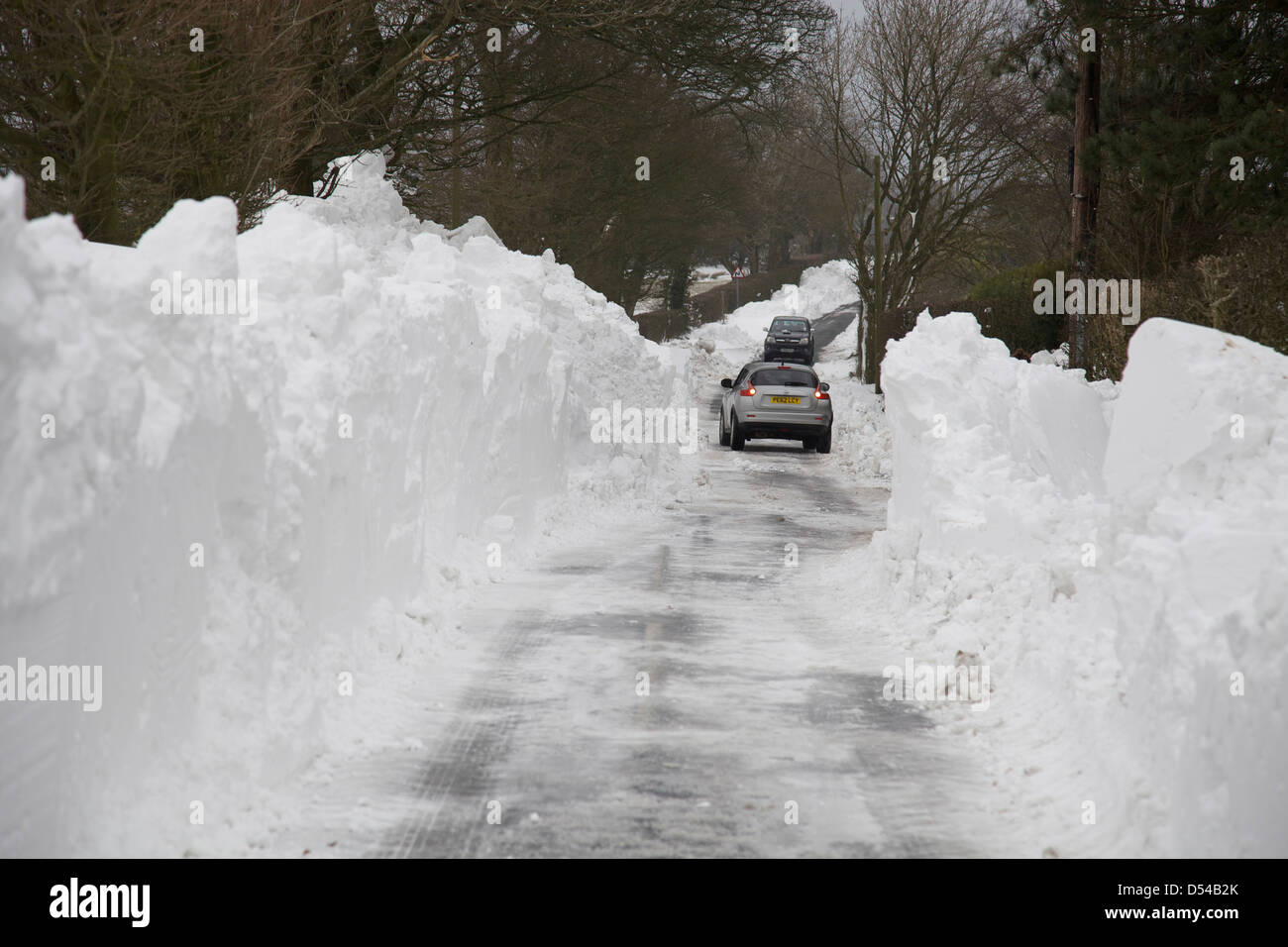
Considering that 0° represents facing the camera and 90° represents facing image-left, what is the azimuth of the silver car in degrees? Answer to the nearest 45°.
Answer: approximately 180°

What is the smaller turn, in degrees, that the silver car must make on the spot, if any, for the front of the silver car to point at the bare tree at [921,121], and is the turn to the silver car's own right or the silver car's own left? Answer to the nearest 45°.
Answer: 0° — it already faces it

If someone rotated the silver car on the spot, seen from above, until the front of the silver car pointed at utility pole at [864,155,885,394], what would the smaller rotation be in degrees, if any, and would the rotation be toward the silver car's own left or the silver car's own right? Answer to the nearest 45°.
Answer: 0° — it already faces it

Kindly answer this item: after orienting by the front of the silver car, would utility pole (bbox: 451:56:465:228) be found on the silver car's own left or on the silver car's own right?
on the silver car's own left
